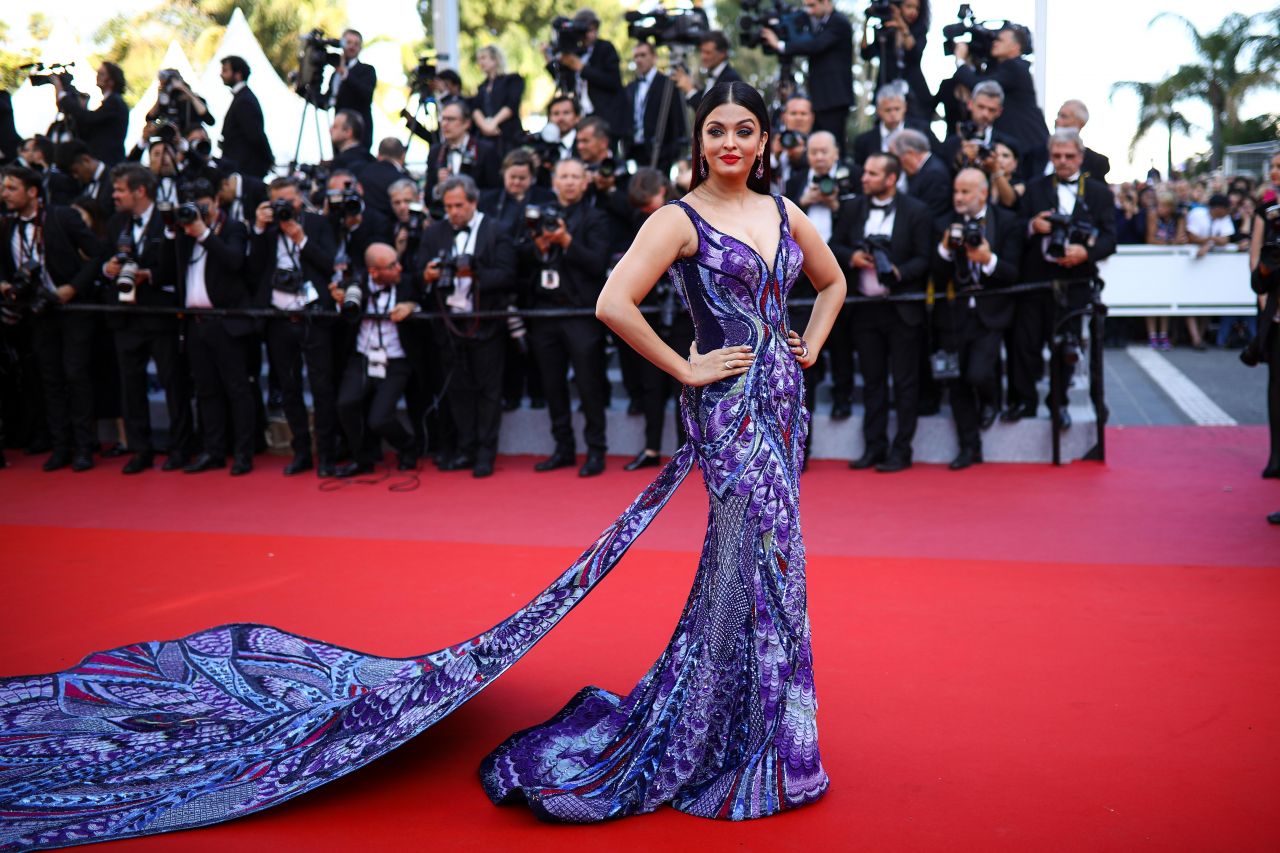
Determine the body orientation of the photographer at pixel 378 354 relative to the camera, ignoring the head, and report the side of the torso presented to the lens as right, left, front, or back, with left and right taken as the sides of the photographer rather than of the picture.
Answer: front

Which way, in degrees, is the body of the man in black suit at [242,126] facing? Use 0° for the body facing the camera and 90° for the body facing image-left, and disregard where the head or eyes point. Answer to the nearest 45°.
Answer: approximately 90°

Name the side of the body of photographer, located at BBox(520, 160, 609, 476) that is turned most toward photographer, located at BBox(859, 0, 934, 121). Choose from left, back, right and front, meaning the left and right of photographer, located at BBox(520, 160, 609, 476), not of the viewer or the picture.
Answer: back

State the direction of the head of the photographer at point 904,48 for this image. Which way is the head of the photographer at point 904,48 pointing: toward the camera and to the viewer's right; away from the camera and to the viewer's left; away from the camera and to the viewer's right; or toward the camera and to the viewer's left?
toward the camera and to the viewer's left

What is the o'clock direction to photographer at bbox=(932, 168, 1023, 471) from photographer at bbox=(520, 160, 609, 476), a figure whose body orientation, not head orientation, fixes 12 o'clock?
photographer at bbox=(932, 168, 1023, 471) is roughly at 8 o'clock from photographer at bbox=(520, 160, 609, 476).

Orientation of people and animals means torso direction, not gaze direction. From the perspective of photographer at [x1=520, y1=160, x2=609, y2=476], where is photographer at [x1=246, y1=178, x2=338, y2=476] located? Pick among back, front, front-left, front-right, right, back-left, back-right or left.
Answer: front-right

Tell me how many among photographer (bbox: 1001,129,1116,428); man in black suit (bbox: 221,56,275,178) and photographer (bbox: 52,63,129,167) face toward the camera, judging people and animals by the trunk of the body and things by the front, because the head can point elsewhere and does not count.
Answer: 1

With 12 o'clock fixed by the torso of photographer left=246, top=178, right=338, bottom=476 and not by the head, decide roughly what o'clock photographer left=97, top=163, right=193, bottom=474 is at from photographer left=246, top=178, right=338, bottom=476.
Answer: photographer left=97, top=163, right=193, bottom=474 is roughly at 4 o'clock from photographer left=246, top=178, right=338, bottom=476.

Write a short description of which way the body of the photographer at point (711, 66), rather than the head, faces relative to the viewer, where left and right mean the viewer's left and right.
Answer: facing the viewer and to the left of the viewer

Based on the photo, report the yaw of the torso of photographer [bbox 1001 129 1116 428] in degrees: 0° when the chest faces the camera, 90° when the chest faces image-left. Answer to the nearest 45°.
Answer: approximately 0°

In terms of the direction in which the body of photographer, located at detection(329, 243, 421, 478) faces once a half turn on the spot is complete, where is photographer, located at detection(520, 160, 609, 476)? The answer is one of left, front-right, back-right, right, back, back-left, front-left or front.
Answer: right

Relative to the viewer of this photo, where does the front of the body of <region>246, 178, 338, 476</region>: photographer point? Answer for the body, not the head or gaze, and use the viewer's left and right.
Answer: facing the viewer
